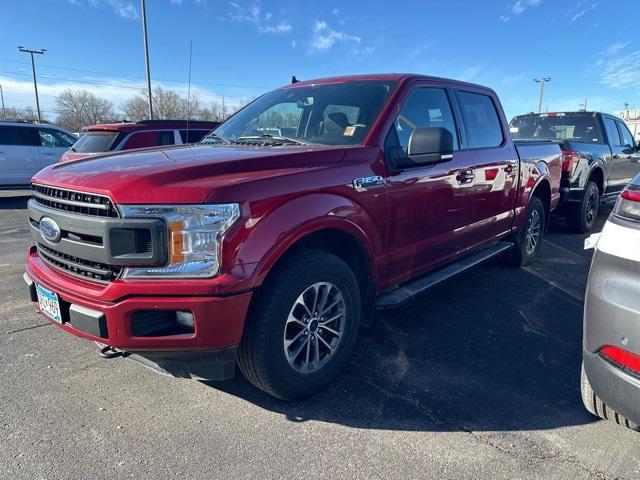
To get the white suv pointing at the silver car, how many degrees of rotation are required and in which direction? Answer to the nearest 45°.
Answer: approximately 90° to its right

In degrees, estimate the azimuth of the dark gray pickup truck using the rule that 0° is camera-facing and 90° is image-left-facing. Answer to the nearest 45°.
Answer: approximately 225°

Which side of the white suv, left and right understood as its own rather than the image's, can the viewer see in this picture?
right

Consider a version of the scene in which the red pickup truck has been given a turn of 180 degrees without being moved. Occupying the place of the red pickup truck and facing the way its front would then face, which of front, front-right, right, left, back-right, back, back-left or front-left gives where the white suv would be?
left

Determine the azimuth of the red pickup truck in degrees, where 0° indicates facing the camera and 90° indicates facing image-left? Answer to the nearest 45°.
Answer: approximately 45°

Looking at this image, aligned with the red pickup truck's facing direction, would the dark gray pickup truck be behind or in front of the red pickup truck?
behind

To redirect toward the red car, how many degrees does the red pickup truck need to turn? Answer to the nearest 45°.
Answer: approximately 90° to its right
